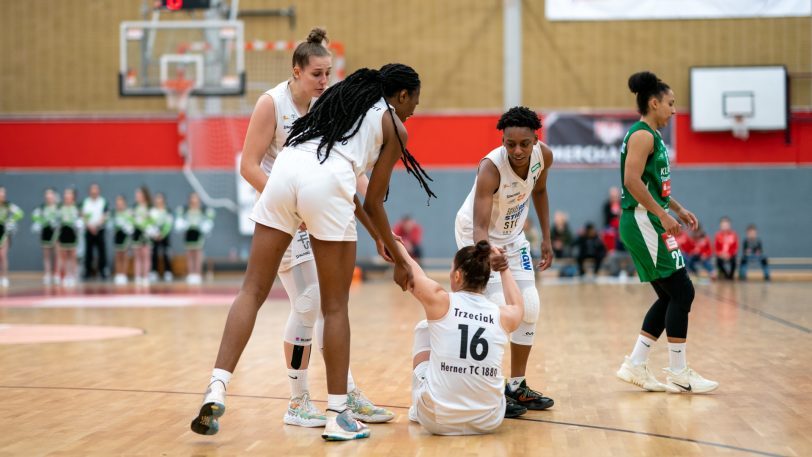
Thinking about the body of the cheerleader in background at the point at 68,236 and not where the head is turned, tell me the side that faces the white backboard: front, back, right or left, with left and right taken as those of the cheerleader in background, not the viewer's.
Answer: left

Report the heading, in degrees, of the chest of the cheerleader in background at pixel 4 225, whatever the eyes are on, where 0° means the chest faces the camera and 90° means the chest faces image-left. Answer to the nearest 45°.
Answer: approximately 0°

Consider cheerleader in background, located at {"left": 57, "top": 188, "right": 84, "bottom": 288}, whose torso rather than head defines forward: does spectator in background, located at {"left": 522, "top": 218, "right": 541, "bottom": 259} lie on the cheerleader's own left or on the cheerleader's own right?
on the cheerleader's own left

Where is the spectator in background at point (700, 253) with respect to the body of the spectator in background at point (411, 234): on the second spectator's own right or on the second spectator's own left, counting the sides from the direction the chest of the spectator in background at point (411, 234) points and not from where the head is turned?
on the second spectator's own left
